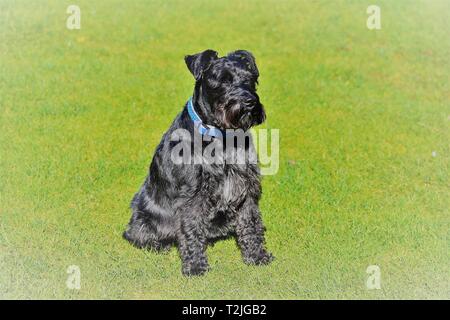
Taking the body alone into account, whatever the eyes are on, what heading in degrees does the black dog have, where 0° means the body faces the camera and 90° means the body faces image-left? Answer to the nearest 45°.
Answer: approximately 315°
